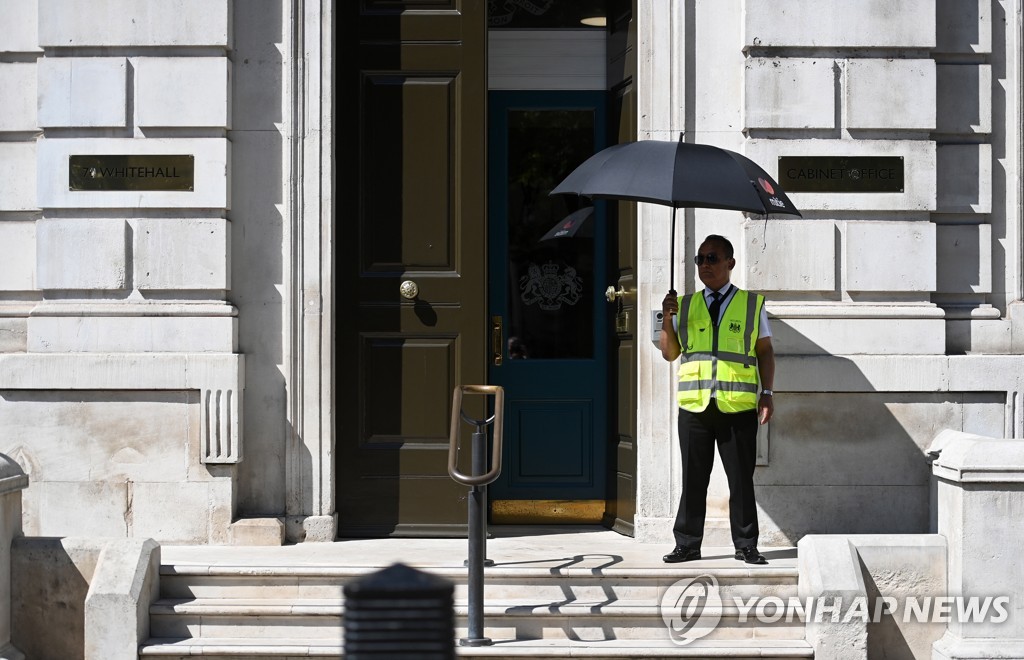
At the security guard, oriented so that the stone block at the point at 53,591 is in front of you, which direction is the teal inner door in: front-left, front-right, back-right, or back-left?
front-right

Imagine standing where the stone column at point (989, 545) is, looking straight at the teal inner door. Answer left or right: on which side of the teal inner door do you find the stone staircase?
left

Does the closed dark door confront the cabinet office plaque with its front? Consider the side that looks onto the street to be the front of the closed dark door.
no

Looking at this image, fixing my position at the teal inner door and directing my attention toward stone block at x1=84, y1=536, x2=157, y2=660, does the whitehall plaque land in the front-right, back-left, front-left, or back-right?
front-right

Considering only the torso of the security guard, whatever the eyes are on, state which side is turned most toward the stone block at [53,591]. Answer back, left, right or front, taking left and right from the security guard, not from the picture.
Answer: right

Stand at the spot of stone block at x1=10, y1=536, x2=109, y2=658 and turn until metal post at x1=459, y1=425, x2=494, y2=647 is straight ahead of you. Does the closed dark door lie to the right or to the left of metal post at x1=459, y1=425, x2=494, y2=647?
left

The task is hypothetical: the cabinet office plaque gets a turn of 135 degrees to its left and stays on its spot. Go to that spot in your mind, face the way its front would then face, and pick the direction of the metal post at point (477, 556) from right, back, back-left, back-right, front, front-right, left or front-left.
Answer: back

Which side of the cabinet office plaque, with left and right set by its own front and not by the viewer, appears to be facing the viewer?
front

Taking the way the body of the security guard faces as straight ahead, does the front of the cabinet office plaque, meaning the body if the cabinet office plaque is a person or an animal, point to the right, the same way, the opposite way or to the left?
the same way

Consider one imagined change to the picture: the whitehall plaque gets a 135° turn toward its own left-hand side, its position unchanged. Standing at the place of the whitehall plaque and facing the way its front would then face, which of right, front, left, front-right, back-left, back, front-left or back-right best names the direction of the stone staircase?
right

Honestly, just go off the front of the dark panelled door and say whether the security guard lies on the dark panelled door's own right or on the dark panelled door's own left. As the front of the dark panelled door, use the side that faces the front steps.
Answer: on the dark panelled door's own left

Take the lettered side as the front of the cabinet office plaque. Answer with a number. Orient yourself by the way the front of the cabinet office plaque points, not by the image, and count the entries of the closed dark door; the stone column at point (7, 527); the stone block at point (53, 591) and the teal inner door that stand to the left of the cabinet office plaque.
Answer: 0

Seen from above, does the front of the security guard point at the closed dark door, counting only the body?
no

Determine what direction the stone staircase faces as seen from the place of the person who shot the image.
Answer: facing the viewer

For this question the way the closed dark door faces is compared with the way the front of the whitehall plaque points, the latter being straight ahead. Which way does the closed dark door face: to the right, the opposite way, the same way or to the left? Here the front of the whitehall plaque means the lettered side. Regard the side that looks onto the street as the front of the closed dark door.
the same way

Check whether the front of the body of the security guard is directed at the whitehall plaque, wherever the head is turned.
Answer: no

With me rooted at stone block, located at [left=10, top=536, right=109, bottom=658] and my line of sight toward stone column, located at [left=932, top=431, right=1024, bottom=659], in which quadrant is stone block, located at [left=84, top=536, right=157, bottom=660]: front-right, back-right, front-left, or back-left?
front-right

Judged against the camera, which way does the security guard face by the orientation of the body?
toward the camera
